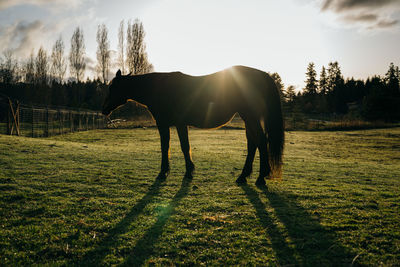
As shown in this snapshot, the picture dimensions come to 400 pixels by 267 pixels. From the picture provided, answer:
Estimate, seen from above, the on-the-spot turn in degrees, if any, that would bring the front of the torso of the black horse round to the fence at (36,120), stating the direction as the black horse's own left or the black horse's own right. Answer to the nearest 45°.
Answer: approximately 45° to the black horse's own right

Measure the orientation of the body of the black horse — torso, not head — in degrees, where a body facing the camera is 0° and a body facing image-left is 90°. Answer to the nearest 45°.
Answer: approximately 90°
